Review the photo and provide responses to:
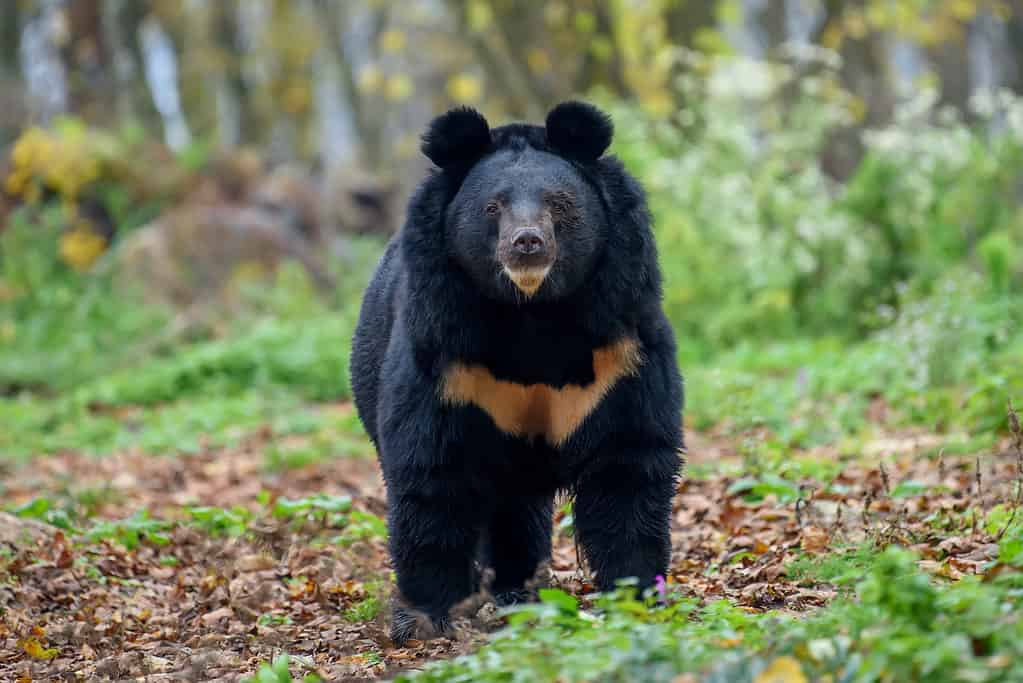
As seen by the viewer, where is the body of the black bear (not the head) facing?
toward the camera

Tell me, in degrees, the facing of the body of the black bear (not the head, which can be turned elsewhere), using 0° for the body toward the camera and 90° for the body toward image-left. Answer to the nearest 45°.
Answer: approximately 0°
